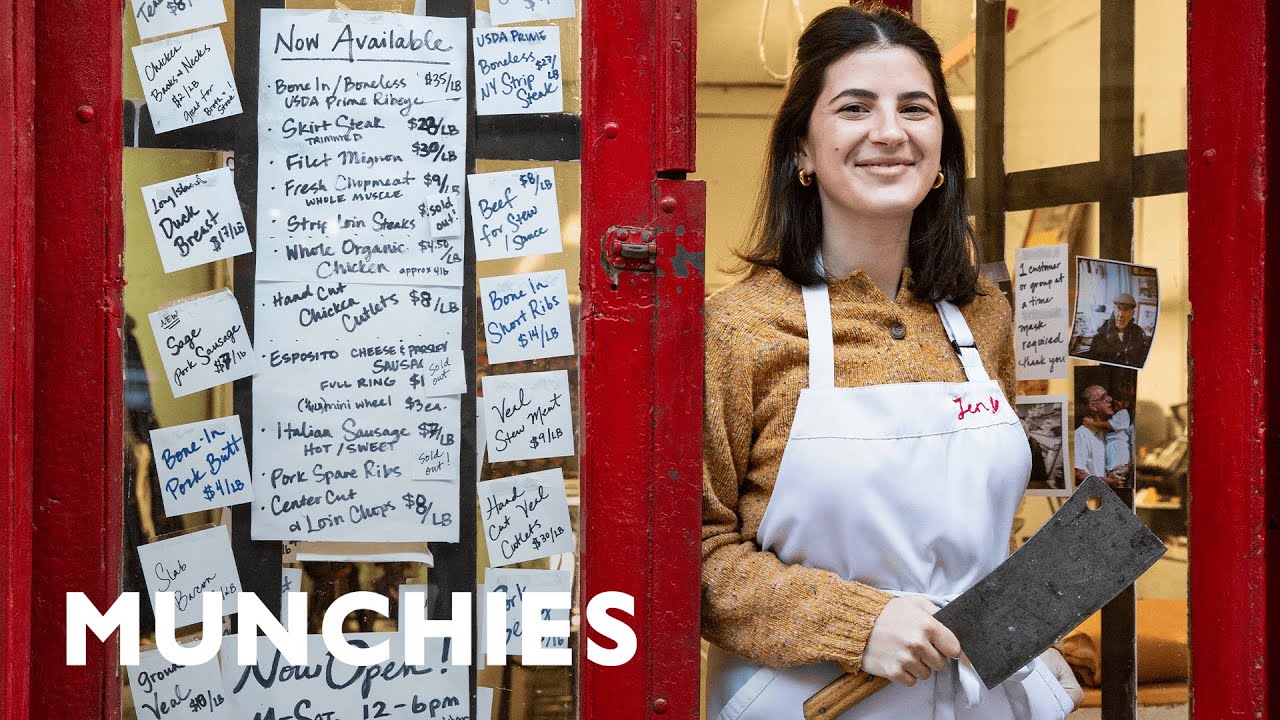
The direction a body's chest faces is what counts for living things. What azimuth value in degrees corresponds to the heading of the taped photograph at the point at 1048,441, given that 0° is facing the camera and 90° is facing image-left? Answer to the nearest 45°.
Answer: approximately 0°

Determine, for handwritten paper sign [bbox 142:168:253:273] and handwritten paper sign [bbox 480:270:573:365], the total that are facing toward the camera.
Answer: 2

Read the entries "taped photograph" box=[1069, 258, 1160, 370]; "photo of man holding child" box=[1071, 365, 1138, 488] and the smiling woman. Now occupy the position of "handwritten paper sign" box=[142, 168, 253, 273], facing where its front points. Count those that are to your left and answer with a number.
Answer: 3
